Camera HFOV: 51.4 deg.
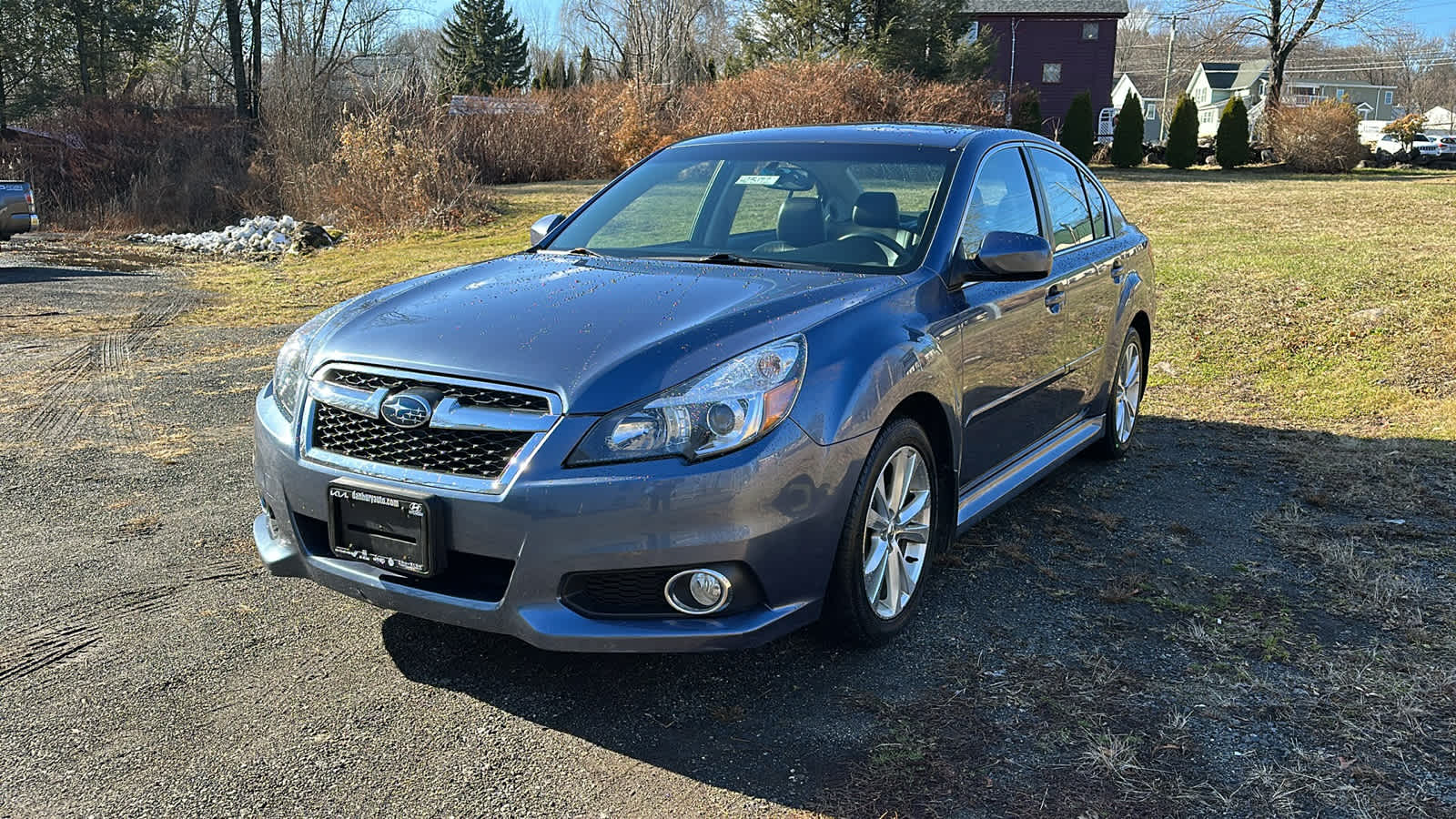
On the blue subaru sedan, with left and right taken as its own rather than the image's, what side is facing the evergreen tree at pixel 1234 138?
back

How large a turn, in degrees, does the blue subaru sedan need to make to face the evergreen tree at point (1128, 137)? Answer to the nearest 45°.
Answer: approximately 135° to its right

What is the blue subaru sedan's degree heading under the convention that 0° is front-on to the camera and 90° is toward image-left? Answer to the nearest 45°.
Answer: approximately 45°

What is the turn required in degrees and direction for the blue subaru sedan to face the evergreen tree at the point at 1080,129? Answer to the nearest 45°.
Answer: approximately 135° to its right

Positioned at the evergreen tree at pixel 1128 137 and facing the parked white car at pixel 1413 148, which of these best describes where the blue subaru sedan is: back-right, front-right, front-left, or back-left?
back-right

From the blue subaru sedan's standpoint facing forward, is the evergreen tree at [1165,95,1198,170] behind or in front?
behind

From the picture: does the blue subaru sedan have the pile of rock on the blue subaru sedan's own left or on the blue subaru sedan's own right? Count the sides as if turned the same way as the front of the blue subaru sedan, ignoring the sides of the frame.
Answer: on the blue subaru sedan's own right

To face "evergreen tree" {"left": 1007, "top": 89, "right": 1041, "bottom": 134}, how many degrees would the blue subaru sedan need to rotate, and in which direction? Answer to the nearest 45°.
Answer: approximately 135° to its right

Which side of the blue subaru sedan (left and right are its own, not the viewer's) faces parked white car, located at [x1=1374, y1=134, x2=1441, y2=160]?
back
